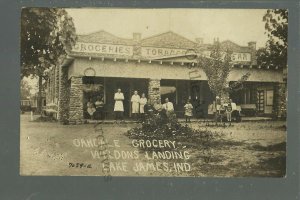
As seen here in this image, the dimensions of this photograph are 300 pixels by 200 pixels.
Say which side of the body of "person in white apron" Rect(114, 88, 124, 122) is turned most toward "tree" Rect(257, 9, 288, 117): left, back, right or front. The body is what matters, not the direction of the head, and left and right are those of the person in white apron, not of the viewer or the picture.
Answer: left

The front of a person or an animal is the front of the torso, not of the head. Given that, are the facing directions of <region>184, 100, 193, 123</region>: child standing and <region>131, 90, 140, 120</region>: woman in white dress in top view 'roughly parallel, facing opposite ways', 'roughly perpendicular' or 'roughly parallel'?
roughly parallel

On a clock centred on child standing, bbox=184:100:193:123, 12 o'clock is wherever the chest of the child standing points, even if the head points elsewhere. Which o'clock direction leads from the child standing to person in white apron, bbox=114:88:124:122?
The person in white apron is roughly at 3 o'clock from the child standing.

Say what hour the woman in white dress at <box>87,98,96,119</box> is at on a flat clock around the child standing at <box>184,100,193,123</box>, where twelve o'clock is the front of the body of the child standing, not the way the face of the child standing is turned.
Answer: The woman in white dress is roughly at 3 o'clock from the child standing.

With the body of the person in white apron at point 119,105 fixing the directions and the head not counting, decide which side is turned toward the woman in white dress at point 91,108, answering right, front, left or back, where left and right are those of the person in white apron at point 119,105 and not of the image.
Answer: right

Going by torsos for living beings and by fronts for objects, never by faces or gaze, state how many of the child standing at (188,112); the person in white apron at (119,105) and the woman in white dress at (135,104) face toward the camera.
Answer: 3

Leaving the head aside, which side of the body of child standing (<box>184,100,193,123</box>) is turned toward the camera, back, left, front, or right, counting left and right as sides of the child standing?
front

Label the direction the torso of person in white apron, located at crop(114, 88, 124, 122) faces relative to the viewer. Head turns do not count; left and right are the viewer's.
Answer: facing the viewer

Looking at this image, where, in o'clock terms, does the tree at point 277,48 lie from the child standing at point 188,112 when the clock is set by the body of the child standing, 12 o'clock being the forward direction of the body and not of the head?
The tree is roughly at 9 o'clock from the child standing.

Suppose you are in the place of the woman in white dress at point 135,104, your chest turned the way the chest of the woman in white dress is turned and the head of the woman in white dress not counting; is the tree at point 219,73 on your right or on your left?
on your left
